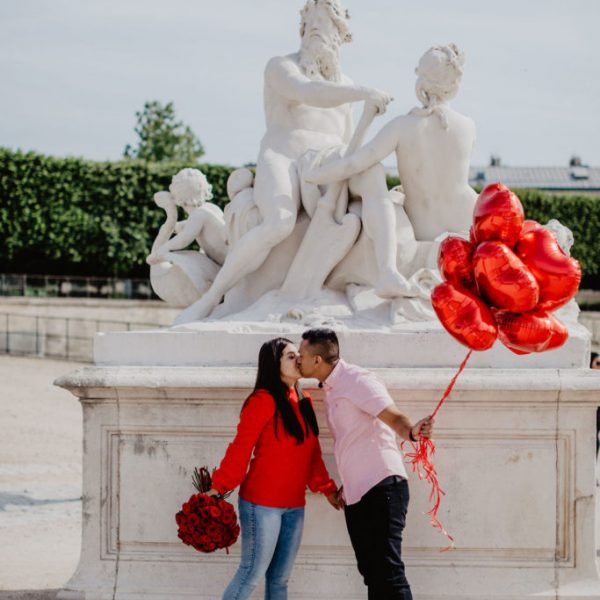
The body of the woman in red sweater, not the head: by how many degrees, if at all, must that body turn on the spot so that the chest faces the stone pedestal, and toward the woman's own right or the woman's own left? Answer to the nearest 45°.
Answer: approximately 90° to the woman's own left

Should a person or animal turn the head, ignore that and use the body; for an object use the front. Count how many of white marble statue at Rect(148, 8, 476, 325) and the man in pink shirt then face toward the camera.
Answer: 1

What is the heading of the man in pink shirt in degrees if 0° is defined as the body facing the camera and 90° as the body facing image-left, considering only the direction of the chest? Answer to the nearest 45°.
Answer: approximately 90°

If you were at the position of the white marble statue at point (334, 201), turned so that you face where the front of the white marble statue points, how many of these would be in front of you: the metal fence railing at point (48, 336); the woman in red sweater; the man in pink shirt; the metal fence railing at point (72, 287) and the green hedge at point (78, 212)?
2

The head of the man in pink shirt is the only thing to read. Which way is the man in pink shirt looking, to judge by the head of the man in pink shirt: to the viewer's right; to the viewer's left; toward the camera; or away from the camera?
to the viewer's left

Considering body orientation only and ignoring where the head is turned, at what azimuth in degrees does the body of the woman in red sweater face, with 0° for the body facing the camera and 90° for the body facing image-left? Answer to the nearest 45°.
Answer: approximately 315°

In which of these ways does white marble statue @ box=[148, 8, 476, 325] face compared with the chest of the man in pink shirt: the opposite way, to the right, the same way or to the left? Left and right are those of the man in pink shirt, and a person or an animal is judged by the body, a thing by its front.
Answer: to the left

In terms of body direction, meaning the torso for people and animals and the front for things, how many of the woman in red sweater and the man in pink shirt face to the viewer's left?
1

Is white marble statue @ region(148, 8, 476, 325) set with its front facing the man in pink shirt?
yes

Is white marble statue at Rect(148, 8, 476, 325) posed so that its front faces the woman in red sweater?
yes

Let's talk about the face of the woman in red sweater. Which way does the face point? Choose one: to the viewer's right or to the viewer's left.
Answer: to the viewer's right

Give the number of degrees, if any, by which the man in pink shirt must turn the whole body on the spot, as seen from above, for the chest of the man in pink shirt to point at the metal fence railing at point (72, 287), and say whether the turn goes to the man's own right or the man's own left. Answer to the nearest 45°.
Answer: approximately 90° to the man's own right
